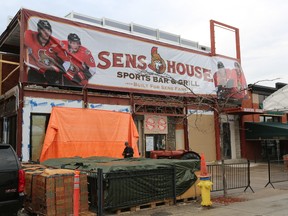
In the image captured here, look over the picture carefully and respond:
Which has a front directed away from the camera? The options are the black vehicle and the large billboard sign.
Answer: the black vehicle

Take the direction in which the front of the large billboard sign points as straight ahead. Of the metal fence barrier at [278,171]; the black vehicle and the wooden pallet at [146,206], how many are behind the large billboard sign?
0

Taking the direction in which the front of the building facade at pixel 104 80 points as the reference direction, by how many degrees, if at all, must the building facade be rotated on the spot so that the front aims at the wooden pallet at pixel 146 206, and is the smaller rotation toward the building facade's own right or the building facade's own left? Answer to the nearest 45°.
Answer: approximately 45° to the building facade's own right

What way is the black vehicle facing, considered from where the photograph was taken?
facing away from the viewer

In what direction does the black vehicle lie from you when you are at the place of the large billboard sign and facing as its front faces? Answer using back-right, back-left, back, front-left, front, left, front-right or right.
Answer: front-right

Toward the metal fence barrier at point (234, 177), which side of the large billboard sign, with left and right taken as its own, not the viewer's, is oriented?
front

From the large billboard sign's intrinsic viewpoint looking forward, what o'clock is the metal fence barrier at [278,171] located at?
The metal fence barrier is roughly at 11 o'clock from the large billboard sign.

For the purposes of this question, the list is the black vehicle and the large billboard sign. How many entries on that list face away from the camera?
1

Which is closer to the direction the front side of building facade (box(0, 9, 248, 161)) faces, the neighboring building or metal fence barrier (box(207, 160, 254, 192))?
the metal fence barrier

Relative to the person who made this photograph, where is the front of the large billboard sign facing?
facing the viewer and to the right of the viewer

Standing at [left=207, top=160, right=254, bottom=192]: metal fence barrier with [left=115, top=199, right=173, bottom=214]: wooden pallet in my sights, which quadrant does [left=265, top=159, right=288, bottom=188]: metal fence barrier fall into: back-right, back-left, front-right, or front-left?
back-left

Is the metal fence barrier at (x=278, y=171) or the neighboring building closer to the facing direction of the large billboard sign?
the metal fence barrier

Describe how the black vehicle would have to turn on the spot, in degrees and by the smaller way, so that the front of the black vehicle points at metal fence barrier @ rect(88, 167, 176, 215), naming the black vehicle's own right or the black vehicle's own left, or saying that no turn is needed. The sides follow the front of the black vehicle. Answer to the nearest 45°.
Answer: approximately 45° to the black vehicle's own right

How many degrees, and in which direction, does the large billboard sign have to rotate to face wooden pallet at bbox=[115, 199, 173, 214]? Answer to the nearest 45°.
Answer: approximately 45° to its right

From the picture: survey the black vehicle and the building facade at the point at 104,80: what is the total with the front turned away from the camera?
1
